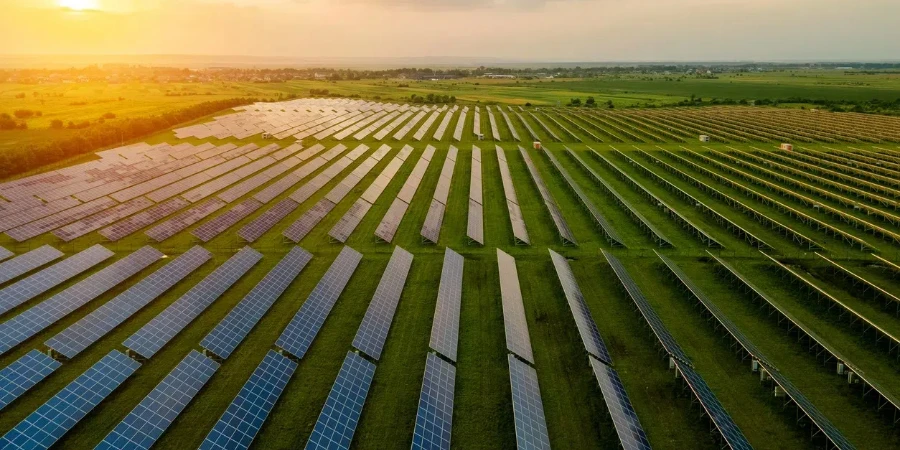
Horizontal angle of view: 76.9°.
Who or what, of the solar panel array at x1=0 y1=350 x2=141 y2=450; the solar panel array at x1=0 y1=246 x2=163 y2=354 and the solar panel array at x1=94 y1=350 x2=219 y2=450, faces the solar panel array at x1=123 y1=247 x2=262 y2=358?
the solar panel array at x1=0 y1=246 x2=163 y2=354

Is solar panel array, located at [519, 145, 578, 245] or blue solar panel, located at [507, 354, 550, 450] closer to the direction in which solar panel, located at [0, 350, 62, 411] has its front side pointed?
the blue solar panel

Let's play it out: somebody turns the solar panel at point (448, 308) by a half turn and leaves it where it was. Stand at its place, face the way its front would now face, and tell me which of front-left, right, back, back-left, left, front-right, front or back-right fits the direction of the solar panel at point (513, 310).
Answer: back

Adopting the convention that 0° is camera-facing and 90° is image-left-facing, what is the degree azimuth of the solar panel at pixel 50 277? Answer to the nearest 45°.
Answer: approximately 315°

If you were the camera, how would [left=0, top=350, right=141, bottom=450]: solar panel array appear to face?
facing the viewer and to the right of the viewer

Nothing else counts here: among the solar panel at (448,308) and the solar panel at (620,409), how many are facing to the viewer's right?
2

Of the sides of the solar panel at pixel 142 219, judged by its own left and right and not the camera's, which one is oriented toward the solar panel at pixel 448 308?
front

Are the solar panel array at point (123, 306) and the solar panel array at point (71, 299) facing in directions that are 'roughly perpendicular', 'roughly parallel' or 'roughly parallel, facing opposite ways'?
roughly parallel

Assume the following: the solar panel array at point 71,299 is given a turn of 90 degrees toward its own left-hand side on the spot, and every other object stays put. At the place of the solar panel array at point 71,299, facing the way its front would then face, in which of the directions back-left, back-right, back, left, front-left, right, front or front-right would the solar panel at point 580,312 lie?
right

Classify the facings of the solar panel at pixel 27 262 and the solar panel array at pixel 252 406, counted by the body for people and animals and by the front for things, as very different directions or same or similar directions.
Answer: same or similar directions

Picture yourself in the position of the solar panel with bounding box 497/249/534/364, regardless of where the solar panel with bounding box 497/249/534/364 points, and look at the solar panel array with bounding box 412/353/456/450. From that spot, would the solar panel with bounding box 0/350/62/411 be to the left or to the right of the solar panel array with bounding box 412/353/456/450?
right

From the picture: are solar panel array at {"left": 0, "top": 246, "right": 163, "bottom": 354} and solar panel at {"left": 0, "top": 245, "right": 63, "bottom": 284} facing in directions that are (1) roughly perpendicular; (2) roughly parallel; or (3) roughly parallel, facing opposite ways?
roughly parallel

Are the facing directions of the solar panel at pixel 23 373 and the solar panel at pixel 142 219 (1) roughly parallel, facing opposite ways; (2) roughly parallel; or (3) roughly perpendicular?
roughly parallel

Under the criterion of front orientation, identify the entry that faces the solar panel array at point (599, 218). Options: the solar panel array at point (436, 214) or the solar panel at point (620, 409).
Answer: the solar panel array at point (436, 214)
